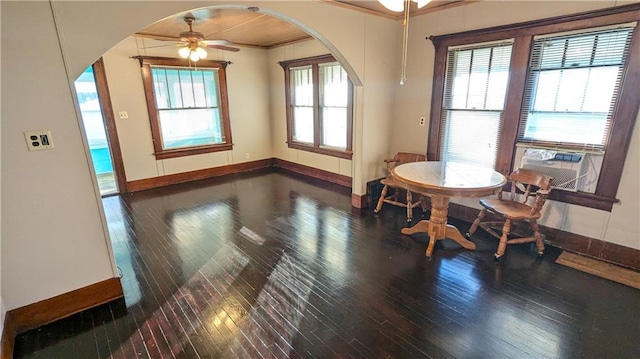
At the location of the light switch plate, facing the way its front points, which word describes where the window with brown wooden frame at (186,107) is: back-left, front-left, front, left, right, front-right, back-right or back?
back-left

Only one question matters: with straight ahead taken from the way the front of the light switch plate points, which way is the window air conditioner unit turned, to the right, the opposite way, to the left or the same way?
to the right

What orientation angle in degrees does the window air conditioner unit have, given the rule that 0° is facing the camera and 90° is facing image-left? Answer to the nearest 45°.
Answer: approximately 0°

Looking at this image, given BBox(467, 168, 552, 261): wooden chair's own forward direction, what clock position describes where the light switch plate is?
The light switch plate is roughly at 12 o'clock from the wooden chair.

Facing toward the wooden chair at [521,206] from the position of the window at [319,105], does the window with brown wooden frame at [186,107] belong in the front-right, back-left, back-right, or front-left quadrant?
back-right

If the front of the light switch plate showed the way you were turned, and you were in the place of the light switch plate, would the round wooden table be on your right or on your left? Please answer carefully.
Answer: on your left

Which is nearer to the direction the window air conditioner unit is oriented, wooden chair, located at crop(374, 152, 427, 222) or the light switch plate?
the light switch plate

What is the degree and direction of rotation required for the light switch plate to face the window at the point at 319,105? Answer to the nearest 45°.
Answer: approximately 90° to its left

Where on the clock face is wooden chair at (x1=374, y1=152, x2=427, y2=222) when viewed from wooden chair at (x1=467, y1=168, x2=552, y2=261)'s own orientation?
wooden chair at (x1=374, y1=152, x2=427, y2=222) is roughly at 2 o'clock from wooden chair at (x1=467, y1=168, x2=552, y2=261).
